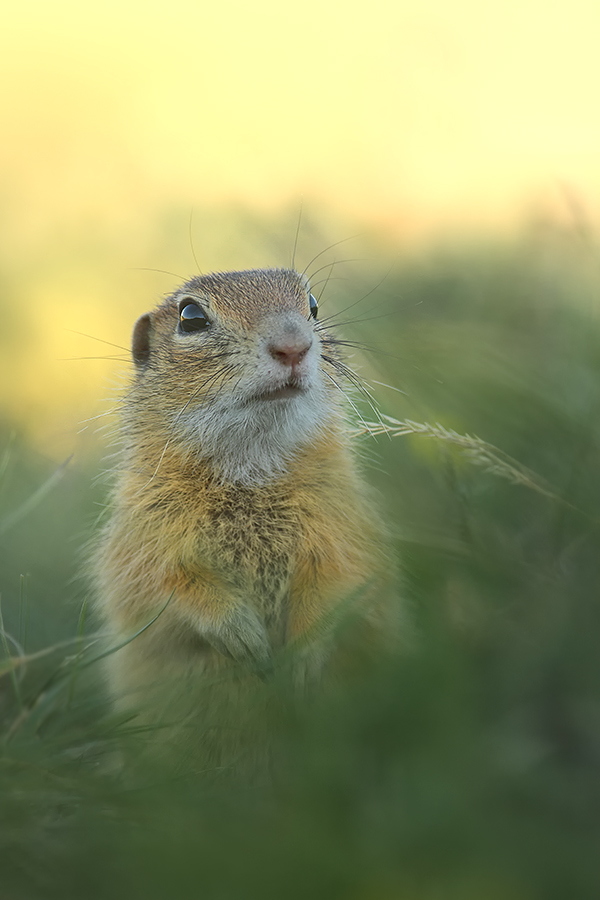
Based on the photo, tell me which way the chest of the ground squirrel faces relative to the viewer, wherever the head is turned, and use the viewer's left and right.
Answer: facing the viewer and to the right of the viewer
